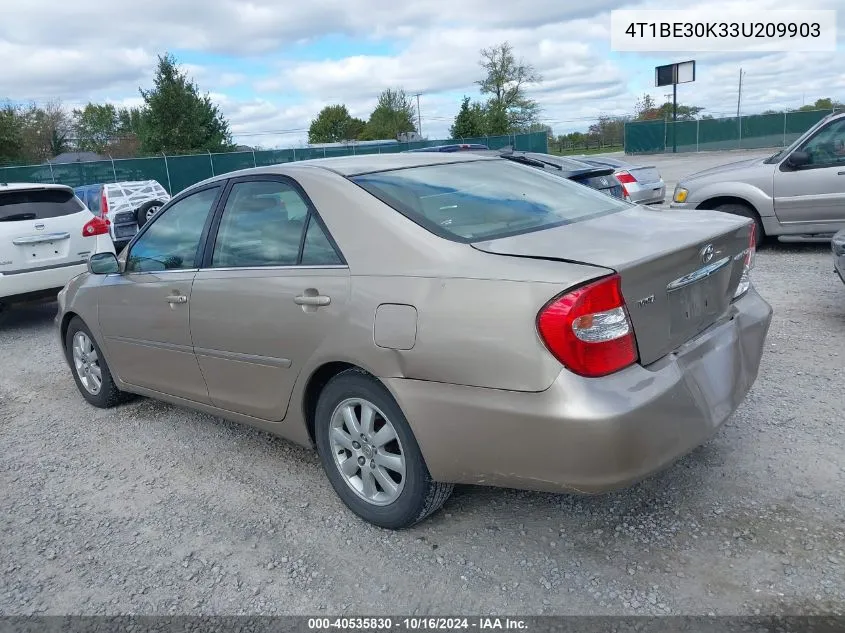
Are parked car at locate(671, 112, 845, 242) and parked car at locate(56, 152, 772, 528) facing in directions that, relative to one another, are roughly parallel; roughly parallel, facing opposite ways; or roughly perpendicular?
roughly parallel

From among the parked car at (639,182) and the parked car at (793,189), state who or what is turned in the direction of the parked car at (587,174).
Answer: the parked car at (793,189)

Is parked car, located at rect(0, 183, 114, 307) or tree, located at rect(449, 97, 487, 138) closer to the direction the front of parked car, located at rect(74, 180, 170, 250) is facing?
the tree

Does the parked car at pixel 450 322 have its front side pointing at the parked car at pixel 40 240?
yes

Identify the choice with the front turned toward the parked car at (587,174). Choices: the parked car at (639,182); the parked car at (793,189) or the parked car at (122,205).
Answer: the parked car at (793,189)

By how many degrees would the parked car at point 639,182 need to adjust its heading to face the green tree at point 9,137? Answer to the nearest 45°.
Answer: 0° — it already faces it

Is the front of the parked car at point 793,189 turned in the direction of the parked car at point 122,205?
yes

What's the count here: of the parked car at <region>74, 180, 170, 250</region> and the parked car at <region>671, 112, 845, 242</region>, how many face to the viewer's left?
1

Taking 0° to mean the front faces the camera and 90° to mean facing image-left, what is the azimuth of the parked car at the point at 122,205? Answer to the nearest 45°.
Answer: approximately 225°

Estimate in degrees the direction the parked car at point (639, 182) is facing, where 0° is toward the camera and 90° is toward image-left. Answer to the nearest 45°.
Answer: approximately 135°

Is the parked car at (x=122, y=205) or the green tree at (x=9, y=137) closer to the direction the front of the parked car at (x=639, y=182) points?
the green tree

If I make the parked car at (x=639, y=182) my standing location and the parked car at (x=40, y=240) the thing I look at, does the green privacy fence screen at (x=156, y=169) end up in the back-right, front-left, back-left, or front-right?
front-right

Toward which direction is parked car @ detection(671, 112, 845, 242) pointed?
to the viewer's left

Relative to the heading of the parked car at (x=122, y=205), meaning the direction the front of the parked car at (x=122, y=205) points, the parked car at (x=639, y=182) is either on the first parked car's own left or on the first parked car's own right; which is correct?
on the first parked car's own right

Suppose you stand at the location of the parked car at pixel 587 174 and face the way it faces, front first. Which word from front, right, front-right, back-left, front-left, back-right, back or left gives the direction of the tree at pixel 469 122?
front-right

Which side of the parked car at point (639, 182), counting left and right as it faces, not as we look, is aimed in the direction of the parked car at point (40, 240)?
left

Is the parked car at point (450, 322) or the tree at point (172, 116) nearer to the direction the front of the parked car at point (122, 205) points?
the tree

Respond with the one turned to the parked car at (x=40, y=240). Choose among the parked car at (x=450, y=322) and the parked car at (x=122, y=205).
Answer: the parked car at (x=450, y=322)

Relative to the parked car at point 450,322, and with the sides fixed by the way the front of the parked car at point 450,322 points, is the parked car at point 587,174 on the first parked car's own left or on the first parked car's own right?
on the first parked car's own right
